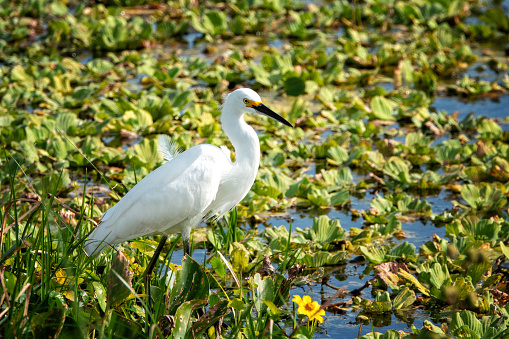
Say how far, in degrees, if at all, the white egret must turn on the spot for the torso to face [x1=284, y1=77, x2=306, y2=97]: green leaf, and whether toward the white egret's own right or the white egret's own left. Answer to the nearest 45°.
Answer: approximately 90° to the white egret's own left

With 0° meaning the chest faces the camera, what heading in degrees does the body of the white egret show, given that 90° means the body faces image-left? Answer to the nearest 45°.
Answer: approximately 270°

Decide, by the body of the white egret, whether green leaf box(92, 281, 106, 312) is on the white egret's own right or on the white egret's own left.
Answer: on the white egret's own right

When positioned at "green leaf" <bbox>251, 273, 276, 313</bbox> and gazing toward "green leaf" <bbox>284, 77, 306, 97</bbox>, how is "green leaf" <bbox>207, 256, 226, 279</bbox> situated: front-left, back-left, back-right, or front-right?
front-left

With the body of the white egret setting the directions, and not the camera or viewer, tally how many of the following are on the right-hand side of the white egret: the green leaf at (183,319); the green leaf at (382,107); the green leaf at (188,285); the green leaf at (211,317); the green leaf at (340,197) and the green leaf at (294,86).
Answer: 3

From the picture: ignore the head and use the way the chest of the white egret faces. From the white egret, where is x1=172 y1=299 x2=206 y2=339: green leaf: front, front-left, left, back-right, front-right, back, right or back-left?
right

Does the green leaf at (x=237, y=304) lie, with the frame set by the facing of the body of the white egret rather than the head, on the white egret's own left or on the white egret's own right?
on the white egret's own right

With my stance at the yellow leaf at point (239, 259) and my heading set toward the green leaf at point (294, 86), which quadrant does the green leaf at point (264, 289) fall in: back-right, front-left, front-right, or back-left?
back-right

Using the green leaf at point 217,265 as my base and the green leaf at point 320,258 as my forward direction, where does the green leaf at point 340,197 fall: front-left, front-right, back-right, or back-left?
front-left

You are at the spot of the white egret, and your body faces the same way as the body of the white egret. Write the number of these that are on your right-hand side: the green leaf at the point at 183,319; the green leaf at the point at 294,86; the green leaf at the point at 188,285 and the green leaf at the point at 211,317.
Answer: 3

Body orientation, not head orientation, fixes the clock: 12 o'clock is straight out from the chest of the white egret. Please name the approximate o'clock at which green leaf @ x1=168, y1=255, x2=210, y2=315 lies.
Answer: The green leaf is roughly at 3 o'clock from the white egret.

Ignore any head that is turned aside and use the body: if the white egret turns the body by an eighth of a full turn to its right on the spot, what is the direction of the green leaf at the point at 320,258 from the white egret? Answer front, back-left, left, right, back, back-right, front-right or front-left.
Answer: front-left

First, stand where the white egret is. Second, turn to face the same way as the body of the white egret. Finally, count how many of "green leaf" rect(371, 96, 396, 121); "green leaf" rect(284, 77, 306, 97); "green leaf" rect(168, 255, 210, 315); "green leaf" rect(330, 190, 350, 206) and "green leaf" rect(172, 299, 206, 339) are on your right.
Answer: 2
